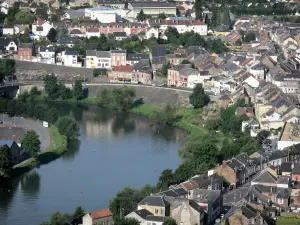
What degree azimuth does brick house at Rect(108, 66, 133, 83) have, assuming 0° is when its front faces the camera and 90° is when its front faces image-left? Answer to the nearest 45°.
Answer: approximately 0°

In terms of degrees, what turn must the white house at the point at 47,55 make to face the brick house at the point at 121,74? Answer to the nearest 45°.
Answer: approximately 45° to its left

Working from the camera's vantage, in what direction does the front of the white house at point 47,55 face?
facing the viewer

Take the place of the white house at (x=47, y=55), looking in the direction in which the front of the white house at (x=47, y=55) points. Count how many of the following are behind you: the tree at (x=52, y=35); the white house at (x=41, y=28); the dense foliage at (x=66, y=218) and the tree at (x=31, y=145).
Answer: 2

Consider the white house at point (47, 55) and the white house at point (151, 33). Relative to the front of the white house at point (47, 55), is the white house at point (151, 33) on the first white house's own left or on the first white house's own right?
on the first white house's own left

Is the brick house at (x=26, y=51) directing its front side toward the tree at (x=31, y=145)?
yes

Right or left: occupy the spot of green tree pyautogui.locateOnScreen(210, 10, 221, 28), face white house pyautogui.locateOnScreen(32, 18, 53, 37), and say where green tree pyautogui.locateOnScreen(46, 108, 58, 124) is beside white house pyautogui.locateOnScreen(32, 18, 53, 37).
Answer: left

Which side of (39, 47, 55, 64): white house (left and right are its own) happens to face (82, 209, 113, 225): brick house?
front

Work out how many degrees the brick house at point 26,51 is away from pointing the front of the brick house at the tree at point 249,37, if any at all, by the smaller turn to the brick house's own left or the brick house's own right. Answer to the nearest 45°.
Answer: approximately 90° to the brick house's own left

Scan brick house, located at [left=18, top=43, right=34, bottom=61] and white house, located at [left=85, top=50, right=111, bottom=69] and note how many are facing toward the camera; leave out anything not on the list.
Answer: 2

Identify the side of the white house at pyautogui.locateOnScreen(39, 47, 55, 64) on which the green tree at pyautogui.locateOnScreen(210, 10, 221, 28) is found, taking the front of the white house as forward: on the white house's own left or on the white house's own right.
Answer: on the white house's own left

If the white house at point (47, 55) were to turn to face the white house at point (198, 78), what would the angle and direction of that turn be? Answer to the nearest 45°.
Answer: approximately 45° to its left
